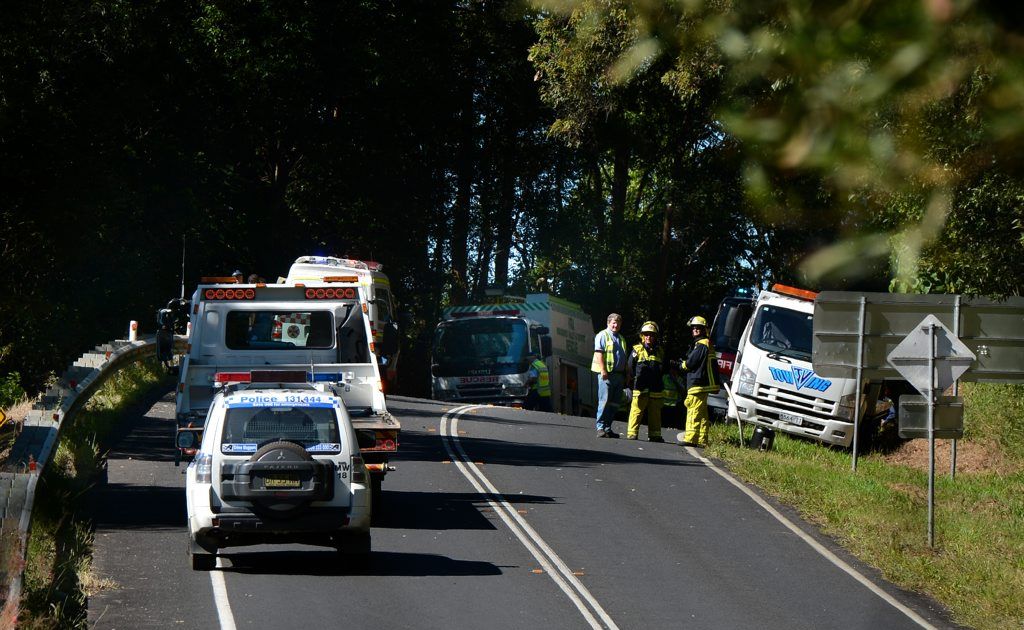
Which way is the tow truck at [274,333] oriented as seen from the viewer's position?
away from the camera

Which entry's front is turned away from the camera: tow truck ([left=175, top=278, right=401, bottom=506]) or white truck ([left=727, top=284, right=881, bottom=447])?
the tow truck

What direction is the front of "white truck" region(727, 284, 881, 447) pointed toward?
toward the camera

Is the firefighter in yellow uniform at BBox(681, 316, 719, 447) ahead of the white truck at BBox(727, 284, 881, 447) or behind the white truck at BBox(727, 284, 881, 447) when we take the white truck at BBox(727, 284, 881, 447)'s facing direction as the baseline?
ahead

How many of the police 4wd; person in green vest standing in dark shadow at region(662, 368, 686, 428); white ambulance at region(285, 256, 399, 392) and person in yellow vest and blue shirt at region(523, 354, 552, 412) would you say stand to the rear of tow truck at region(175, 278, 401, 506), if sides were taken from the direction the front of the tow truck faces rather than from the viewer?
1

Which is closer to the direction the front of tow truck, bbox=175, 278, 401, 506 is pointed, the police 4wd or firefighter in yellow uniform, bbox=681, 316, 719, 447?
the firefighter in yellow uniform

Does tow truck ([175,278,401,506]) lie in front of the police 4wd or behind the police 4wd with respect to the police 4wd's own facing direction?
in front

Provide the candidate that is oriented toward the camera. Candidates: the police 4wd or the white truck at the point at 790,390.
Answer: the white truck

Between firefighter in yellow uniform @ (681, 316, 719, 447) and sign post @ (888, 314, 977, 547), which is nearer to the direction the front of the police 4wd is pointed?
the firefighter in yellow uniform

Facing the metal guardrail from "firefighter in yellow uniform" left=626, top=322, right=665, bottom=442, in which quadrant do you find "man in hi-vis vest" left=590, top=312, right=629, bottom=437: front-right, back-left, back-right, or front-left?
front-right

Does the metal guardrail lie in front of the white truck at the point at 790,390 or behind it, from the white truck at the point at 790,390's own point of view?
in front

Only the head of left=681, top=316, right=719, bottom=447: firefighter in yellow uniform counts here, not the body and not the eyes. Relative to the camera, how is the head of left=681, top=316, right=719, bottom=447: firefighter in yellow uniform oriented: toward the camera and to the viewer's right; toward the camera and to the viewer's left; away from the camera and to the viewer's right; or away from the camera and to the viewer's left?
toward the camera and to the viewer's left

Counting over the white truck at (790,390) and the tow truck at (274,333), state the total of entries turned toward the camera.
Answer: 1

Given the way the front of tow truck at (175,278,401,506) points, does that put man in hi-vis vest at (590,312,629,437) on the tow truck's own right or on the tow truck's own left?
on the tow truck's own right

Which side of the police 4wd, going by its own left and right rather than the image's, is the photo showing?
back

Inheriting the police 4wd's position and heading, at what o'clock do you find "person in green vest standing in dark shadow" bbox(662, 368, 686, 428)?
The person in green vest standing in dark shadow is roughly at 1 o'clock from the police 4wd.

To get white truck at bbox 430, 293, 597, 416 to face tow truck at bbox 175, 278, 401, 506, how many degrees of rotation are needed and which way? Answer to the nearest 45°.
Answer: approximately 45° to its left
